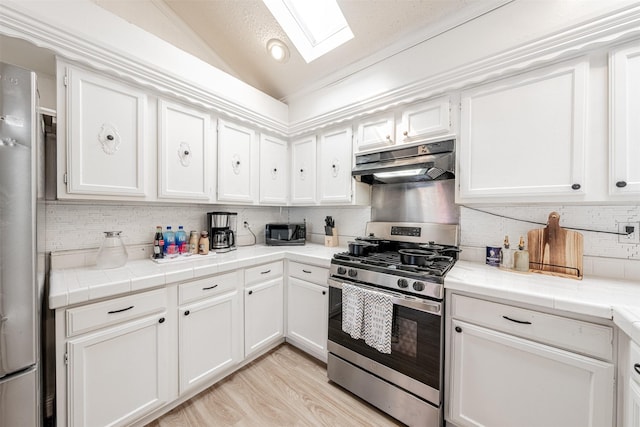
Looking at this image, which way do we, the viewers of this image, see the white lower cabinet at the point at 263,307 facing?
facing the viewer and to the right of the viewer

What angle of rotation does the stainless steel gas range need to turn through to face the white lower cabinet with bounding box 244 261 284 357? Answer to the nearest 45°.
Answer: approximately 45° to its right

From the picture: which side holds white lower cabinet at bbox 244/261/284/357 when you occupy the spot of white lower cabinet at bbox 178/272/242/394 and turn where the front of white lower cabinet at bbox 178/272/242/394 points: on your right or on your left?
on your left

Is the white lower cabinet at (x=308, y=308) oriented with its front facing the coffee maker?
no

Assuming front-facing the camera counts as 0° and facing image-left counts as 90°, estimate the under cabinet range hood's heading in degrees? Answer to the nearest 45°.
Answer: approximately 45°

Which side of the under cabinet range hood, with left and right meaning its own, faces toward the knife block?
right

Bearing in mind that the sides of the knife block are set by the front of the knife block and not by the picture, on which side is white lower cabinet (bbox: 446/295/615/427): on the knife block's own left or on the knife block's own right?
on the knife block's own left

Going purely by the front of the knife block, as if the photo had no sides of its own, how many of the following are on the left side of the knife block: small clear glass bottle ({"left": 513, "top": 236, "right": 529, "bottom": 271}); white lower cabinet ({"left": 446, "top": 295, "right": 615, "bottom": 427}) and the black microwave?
2

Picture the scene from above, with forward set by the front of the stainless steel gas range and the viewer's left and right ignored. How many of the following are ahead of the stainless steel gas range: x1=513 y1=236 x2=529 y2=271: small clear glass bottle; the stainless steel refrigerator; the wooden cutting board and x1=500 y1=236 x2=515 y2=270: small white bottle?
1

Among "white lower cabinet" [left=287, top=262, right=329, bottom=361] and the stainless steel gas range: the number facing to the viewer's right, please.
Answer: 0

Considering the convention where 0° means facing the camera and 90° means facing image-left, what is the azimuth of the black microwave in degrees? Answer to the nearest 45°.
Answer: approximately 0°

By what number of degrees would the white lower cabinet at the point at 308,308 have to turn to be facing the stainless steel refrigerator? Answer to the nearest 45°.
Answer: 0° — it already faces it

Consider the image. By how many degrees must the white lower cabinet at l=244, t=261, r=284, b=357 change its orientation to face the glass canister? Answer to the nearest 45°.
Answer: approximately 135° to its right
